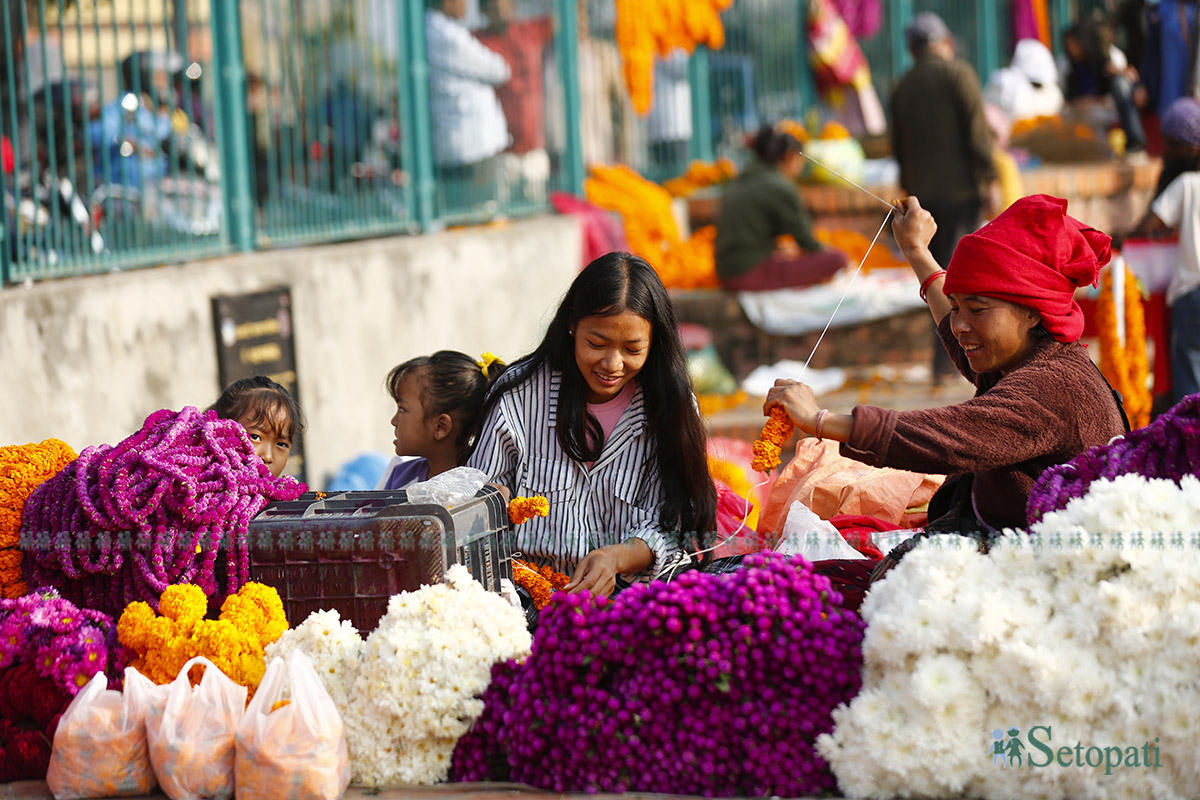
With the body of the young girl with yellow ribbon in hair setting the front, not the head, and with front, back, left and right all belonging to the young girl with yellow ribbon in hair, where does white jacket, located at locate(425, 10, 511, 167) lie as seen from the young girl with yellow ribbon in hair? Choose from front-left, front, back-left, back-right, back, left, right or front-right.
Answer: right

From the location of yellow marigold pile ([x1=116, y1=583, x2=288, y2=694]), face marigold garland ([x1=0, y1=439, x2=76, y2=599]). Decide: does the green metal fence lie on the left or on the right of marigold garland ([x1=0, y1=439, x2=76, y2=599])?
right

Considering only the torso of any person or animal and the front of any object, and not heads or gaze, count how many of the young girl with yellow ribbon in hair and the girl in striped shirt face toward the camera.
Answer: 1

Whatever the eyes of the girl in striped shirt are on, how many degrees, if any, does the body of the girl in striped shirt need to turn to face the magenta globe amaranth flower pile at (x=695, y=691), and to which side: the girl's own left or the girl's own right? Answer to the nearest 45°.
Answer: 0° — they already face it

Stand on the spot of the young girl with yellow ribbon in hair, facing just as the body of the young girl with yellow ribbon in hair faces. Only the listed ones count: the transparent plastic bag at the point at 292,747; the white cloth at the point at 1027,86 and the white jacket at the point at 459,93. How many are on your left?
1

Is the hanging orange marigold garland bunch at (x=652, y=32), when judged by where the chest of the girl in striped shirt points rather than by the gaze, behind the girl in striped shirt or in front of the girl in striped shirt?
behind

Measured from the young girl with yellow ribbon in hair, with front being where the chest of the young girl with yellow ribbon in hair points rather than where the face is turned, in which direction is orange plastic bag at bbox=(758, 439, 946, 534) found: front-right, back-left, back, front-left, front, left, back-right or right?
back

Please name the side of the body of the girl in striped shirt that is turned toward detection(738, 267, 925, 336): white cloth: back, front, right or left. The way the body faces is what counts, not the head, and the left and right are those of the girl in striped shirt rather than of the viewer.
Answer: back

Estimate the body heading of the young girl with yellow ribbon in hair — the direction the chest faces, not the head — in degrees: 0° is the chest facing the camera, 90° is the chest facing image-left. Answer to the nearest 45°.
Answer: approximately 90°

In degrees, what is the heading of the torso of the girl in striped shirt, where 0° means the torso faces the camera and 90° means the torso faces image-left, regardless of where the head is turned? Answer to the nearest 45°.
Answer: approximately 0°

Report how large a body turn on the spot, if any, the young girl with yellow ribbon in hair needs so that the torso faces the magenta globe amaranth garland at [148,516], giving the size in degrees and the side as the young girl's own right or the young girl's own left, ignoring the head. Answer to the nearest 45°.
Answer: approximately 45° to the young girl's own left

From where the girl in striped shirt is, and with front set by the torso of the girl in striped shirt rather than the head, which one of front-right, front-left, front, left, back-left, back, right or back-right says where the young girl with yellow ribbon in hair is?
back-right

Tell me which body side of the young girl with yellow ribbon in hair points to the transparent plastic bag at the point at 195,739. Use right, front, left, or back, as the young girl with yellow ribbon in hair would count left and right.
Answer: left

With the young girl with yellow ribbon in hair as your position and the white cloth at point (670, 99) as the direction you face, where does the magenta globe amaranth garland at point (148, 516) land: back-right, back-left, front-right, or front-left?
back-left

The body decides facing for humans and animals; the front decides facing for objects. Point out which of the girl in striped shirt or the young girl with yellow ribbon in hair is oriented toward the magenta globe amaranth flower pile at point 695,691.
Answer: the girl in striped shirt

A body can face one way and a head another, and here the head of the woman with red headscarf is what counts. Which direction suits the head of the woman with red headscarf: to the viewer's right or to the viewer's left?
to the viewer's left

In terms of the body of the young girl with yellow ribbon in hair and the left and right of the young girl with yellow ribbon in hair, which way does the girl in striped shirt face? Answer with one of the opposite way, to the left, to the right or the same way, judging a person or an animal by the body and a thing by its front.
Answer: to the left

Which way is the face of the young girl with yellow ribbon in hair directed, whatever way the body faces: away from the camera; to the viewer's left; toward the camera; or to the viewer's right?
to the viewer's left
